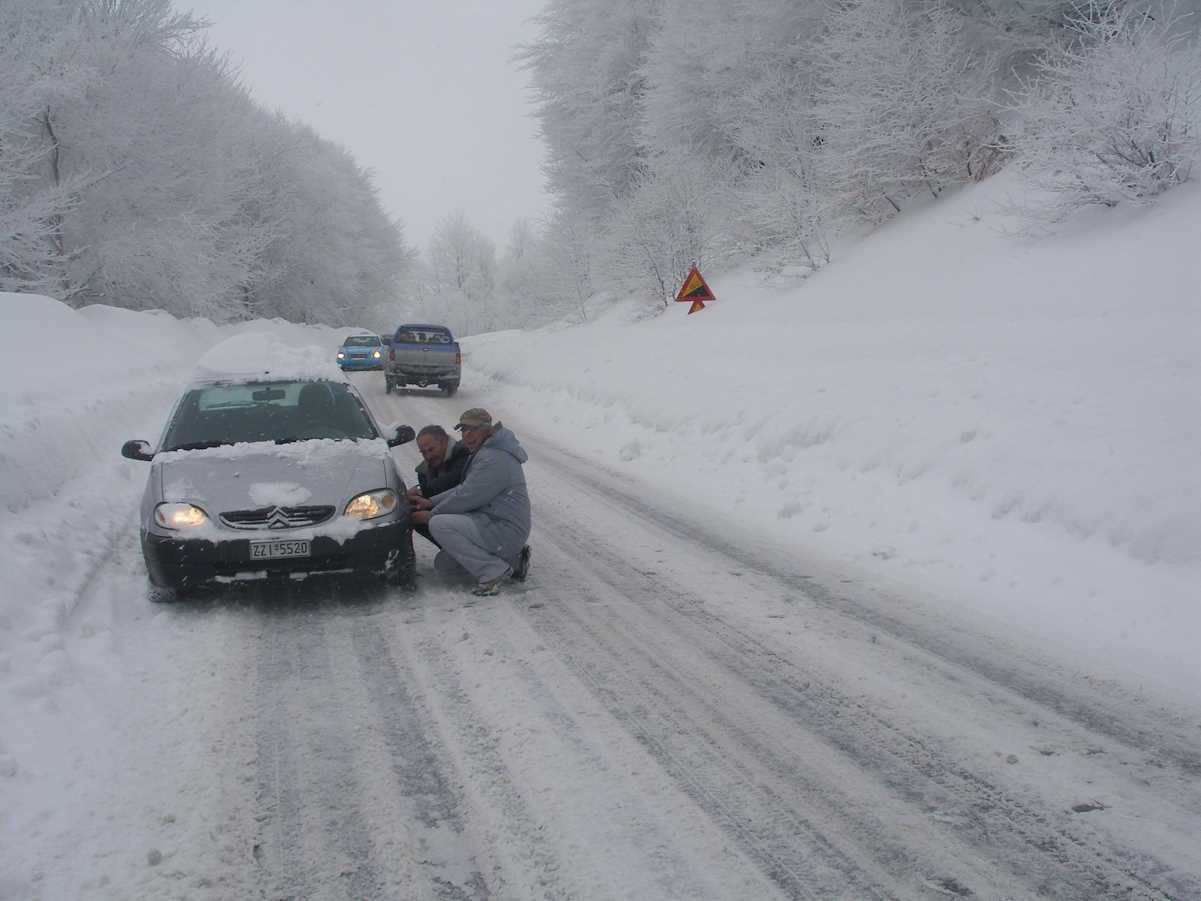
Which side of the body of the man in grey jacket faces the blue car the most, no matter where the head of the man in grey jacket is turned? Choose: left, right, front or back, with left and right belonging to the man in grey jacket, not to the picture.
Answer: right

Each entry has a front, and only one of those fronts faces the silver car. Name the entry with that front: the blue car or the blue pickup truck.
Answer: the blue car

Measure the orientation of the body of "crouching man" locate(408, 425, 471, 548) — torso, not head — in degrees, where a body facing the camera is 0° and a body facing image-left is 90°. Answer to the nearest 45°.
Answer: approximately 45°

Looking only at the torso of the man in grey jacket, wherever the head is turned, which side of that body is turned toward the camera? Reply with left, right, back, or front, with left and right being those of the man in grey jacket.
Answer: left

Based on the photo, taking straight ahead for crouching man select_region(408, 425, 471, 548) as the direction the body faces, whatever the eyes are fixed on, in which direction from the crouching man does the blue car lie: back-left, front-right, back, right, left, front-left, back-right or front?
back-right

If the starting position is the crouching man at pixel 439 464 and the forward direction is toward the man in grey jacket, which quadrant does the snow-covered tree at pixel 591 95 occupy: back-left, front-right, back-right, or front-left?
back-left

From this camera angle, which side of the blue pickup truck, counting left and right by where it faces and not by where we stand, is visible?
back

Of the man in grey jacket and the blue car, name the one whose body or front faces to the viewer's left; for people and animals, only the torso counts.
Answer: the man in grey jacket

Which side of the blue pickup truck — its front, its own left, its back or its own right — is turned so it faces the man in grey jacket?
back

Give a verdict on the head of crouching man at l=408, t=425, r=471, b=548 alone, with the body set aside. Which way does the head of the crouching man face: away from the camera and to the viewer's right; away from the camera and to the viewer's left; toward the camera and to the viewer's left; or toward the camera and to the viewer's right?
toward the camera and to the viewer's left

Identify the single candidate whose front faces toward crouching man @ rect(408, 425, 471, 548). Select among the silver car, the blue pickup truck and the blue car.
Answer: the blue car
